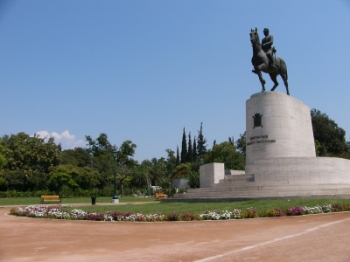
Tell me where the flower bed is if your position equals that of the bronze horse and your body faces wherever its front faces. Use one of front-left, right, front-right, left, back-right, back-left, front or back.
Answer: front-left

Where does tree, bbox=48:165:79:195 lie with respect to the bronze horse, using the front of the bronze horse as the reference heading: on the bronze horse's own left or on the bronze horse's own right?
on the bronze horse's own right

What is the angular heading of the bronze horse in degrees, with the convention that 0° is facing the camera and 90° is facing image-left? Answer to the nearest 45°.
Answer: approximately 45°

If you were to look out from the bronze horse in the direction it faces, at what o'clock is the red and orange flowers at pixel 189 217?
The red and orange flowers is roughly at 11 o'clock from the bronze horse.
